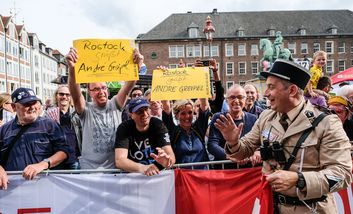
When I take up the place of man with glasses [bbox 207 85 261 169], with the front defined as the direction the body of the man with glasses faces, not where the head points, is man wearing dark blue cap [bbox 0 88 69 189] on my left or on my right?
on my right

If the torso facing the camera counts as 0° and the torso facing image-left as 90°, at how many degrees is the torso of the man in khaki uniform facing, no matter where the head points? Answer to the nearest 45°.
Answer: approximately 45°

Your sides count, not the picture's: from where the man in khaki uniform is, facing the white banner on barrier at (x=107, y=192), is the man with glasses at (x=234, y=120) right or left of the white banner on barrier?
right

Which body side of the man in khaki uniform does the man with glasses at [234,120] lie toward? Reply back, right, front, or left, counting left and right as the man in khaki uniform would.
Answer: right

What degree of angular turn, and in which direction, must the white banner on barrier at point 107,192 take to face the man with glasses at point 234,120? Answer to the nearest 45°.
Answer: approximately 90° to its left

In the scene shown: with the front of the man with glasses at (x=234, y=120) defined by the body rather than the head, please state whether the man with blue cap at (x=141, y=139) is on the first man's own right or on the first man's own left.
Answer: on the first man's own right

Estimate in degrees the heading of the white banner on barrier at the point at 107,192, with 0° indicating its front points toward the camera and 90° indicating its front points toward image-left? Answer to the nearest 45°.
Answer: approximately 0°

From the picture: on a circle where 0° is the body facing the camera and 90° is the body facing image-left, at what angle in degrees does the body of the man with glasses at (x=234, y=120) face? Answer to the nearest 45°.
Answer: approximately 0°

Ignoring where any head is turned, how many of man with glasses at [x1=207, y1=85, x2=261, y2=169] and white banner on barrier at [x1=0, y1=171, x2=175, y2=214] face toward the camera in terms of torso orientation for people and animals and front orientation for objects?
2
